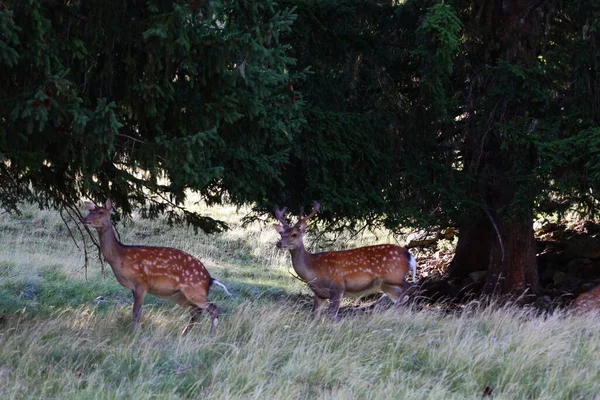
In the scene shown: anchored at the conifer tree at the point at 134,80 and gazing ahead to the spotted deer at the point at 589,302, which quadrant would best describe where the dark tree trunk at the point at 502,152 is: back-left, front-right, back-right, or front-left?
front-left

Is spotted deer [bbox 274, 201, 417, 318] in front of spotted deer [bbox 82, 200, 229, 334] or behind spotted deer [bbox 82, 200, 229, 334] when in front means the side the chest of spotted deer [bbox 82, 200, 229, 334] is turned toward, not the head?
behind

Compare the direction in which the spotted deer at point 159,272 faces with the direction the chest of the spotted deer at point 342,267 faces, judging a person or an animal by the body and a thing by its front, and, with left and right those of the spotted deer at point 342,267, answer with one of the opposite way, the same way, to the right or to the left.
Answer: the same way

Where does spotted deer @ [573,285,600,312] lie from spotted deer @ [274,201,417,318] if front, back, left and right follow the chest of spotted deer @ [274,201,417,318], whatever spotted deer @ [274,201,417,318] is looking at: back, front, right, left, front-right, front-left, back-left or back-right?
back

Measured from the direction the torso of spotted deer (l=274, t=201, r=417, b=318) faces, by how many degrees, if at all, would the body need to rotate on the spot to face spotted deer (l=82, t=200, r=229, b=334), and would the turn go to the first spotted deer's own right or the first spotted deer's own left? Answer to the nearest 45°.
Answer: approximately 45° to the first spotted deer's own left

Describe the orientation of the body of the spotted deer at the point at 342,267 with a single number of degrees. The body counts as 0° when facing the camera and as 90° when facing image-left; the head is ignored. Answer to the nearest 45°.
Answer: approximately 90°

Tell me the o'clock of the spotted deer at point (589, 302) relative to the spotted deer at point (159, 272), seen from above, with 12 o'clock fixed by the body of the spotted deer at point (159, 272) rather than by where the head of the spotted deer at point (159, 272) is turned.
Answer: the spotted deer at point (589, 302) is roughly at 6 o'clock from the spotted deer at point (159, 272).

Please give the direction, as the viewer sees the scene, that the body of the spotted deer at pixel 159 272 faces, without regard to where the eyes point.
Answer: to the viewer's left

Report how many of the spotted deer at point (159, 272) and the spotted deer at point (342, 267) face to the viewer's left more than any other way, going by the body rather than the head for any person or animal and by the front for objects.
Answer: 2

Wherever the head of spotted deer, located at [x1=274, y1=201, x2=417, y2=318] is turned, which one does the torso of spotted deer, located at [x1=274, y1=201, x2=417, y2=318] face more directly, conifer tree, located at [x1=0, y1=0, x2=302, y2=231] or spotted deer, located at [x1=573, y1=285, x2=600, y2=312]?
the conifer tree
